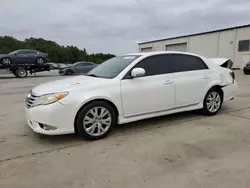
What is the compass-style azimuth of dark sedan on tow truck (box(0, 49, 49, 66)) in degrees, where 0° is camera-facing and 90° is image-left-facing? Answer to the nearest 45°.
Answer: approximately 90°

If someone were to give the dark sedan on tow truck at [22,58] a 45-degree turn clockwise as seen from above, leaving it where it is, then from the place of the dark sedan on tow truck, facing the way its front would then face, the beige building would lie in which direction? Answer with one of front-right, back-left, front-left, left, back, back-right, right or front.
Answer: back-right

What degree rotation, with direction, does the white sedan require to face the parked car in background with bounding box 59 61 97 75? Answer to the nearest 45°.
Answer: approximately 135° to its right

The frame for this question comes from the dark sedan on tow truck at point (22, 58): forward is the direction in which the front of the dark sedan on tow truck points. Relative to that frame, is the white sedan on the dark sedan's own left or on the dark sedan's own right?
on the dark sedan's own left

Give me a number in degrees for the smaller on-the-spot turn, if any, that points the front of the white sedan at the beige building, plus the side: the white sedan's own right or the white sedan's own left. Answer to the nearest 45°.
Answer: approximately 180°

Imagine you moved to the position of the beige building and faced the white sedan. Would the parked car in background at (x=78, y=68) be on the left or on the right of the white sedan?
right

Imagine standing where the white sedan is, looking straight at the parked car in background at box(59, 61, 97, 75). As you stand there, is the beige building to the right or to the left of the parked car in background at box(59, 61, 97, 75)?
right

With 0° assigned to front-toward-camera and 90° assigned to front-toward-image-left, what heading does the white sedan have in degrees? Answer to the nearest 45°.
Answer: approximately 45°
